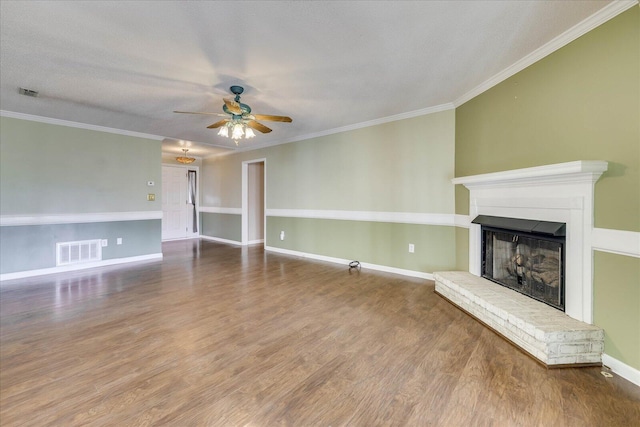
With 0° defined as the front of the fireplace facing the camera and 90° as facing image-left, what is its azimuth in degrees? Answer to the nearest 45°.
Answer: approximately 45°

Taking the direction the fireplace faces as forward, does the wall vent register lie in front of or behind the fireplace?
in front
